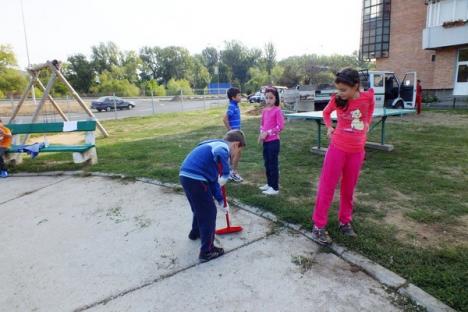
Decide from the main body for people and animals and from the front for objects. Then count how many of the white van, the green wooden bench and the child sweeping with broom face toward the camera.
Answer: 1

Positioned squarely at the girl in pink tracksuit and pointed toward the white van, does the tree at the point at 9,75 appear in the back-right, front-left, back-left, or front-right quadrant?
front-left

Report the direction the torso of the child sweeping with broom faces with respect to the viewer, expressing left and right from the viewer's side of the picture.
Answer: facing to the right of the viewer

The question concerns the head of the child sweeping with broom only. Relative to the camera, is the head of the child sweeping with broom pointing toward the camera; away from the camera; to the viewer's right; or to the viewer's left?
to the viewer's right

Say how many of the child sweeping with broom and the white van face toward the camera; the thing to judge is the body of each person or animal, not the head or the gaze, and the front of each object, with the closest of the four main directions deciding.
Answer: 0

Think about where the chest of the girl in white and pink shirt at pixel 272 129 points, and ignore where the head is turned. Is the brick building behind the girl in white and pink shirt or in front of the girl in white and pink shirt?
behind

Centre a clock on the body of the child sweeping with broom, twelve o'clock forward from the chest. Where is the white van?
The white van is roughly at 10 o'clock from the child sweeping with broom.

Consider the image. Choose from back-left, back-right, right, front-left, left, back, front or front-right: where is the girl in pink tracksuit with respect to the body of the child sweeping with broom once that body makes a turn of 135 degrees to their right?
back-left

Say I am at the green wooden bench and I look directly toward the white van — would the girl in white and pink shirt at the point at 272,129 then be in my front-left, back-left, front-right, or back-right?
front-right

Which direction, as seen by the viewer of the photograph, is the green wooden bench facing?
facing the viewer

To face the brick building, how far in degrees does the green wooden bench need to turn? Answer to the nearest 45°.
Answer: approximately 90° to its left

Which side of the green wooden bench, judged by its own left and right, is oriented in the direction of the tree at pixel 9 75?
back

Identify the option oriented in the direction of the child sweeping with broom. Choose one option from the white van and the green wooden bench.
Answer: the green wooden bench

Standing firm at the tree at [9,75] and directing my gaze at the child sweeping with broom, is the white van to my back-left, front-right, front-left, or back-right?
front-left
